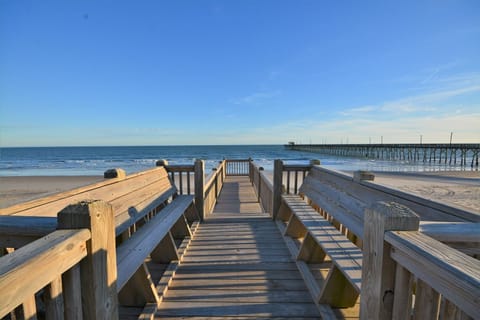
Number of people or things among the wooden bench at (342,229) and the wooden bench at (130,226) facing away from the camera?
0

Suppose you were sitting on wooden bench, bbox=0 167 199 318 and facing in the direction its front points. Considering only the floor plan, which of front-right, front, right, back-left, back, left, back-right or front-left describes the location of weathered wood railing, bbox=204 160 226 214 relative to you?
left

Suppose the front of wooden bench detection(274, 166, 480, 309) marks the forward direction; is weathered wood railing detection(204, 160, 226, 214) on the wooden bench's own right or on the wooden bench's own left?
on the wooden bench's own right

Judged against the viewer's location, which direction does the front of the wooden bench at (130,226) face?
facing the viewer and to the right of the viewer

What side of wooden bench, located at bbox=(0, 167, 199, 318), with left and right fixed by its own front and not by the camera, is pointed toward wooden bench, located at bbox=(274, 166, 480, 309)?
front

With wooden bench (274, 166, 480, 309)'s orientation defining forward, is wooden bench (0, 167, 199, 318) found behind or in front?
in front

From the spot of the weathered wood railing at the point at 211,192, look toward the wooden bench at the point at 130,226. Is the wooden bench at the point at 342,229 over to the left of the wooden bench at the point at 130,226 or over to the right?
left

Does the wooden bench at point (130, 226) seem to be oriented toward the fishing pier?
no

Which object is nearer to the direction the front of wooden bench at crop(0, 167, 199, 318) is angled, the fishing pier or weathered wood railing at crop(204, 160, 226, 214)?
the fishing pier

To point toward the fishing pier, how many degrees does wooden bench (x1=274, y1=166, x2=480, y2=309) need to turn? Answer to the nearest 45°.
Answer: approximately 135° to its right

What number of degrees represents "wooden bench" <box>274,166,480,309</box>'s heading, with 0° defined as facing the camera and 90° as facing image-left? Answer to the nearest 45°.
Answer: approximately 45°

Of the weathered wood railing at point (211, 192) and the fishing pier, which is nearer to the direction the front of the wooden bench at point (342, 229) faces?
the weathered wood railing

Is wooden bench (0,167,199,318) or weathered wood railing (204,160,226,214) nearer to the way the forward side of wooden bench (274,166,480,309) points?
the wooden bench

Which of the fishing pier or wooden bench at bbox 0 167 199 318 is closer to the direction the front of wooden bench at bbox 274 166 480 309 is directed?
the wooden bench

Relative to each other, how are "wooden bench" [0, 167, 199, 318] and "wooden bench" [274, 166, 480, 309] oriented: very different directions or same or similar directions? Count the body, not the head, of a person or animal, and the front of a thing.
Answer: very different directions
